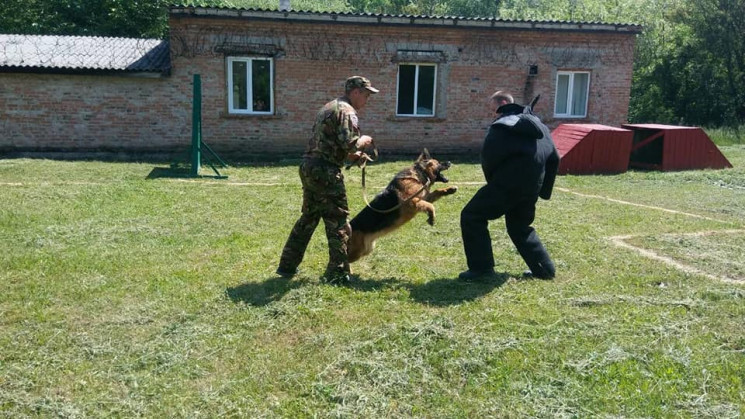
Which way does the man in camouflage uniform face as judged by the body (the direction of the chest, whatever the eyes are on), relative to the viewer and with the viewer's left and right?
facing to the right of the viewer

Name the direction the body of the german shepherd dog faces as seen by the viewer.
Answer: to the viewer's right

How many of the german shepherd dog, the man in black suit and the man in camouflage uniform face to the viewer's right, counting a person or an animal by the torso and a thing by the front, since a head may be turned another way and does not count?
2

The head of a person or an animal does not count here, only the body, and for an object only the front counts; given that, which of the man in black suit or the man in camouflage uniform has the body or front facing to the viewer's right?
the man in camouflage uniform

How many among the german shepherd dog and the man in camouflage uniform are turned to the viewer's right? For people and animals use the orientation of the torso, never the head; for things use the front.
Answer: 2

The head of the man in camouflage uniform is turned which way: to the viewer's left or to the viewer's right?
to the viewer's right

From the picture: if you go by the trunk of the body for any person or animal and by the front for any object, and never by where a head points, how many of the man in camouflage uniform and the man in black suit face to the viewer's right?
1

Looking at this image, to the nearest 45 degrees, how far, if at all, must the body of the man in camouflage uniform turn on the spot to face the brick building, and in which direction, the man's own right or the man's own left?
approximately 90° to the man's own left

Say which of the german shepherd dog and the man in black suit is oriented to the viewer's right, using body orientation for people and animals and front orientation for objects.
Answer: the german shepherd dog

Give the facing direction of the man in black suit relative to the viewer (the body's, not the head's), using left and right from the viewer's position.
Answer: facing away from the viewer and to the left of the viewer

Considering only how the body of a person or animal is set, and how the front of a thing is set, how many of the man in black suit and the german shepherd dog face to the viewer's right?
1

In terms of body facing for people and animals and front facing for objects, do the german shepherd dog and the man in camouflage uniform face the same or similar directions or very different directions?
same or similar directions

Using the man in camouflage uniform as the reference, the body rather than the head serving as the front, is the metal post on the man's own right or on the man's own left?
on the man's own left

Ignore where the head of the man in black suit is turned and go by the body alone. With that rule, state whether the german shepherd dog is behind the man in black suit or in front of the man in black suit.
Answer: in front
